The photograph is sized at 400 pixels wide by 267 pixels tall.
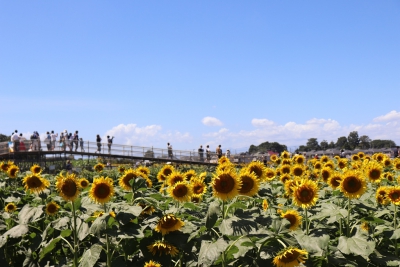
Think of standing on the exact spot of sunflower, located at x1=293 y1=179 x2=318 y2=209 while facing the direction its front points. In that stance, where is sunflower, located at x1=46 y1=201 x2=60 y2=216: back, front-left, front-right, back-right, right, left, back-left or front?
right

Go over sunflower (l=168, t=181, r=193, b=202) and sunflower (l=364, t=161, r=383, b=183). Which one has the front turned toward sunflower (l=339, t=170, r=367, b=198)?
sunflower (l=364, t=161, r=383, b=183)

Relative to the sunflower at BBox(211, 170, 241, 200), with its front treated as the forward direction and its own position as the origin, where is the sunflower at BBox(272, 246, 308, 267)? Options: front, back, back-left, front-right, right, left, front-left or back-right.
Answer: front-left

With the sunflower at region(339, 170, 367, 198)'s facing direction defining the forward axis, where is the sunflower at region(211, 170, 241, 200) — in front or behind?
in front

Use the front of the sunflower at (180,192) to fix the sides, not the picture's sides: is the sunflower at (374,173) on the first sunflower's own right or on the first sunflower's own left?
on the first sunflower's own left

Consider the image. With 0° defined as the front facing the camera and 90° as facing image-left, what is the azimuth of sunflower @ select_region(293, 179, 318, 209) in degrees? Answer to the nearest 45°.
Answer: approximately 0°

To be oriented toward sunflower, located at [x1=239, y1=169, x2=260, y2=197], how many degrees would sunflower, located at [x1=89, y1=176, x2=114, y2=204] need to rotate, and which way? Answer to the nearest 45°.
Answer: approximately 90° to its left

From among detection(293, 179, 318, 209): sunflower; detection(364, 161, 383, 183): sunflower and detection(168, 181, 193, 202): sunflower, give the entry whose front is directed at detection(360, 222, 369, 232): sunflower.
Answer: detection(364, 161, 383, 183): sunflower

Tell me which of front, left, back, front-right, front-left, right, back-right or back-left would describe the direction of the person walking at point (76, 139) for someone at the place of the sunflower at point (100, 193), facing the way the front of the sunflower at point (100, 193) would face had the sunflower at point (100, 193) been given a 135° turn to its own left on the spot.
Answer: front-left

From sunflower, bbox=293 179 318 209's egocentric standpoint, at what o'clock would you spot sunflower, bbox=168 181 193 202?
sunflower, bbox=168 181 193 202 is roughly at 3 o'clock from sunflower, bbox=293 179 318 209.
